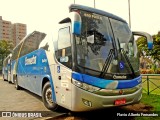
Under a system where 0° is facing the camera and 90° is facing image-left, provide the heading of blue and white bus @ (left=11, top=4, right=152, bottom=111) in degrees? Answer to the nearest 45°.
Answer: approximately 315°
